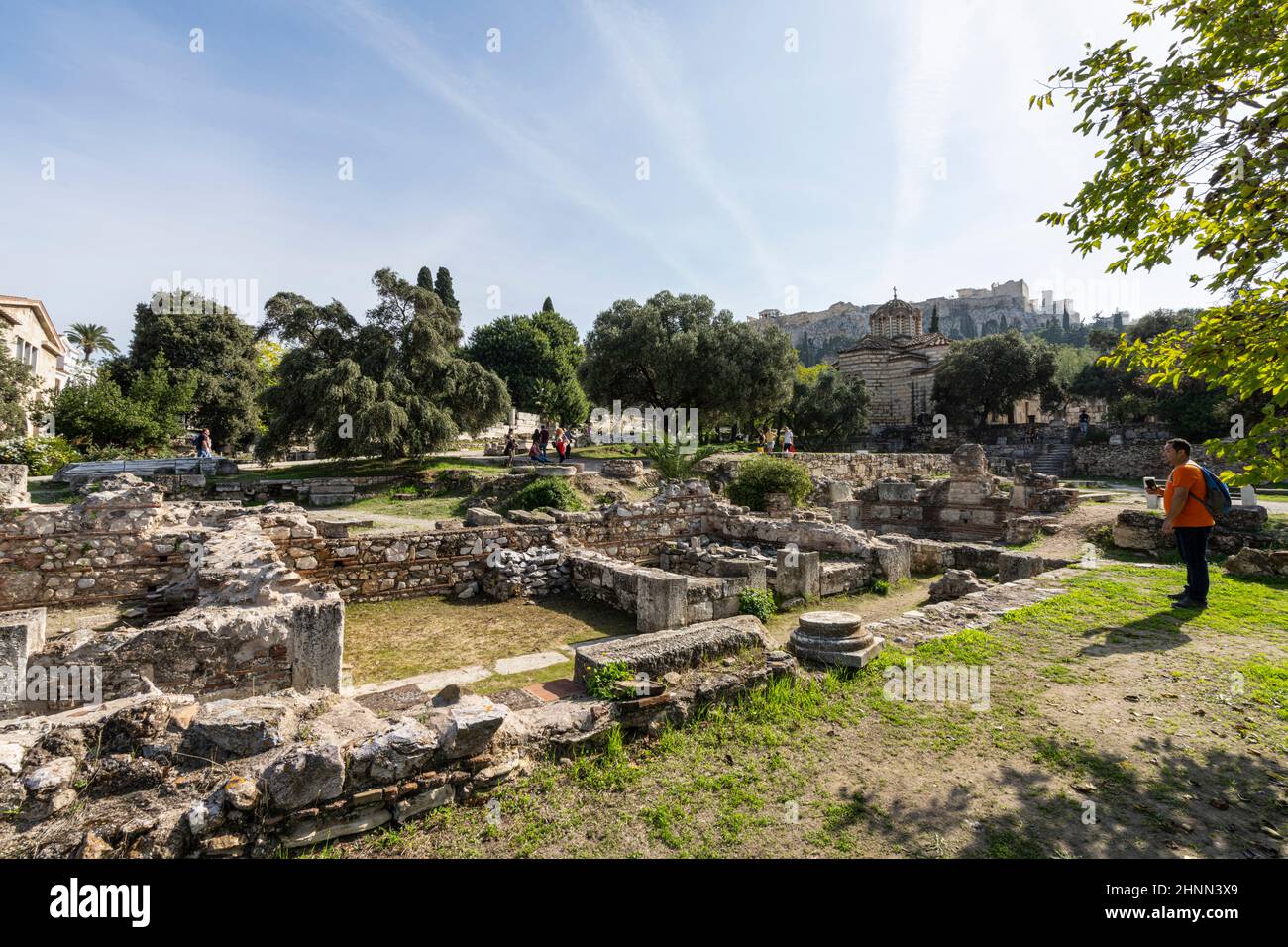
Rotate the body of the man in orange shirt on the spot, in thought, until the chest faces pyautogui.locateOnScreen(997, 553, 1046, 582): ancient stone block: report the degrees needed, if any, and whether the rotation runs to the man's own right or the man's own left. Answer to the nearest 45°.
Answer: approximately 45° to the man's own right

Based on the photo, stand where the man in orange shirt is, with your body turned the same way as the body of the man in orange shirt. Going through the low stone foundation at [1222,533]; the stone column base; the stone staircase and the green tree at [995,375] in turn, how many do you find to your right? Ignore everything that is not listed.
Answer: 3

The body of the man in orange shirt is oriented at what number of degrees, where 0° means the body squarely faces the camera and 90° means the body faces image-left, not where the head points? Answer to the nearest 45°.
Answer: approximately 90°

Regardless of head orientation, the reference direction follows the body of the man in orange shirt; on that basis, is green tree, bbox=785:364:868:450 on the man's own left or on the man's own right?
on the man's own right

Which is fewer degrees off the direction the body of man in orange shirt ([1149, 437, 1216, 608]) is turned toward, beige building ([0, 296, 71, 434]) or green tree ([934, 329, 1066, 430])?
the beige building

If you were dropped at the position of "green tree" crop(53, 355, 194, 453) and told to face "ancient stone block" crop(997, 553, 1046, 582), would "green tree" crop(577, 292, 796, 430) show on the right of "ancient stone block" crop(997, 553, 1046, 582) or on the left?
left

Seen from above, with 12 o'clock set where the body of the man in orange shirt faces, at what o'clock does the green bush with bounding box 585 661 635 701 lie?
The green bush is roughly at 10 o'clock from the man in orange shirt.

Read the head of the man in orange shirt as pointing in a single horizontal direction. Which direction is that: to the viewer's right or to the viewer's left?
to the viewer's left

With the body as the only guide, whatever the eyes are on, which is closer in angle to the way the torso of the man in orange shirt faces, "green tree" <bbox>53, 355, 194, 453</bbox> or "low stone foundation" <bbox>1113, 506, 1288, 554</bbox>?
the green tree

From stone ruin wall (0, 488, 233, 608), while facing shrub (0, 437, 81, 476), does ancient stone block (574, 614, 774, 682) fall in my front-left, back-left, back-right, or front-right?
back-right

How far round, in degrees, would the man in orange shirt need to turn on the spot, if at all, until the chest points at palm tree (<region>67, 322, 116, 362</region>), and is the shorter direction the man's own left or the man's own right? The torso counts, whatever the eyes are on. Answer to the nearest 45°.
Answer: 0° — they already face it
